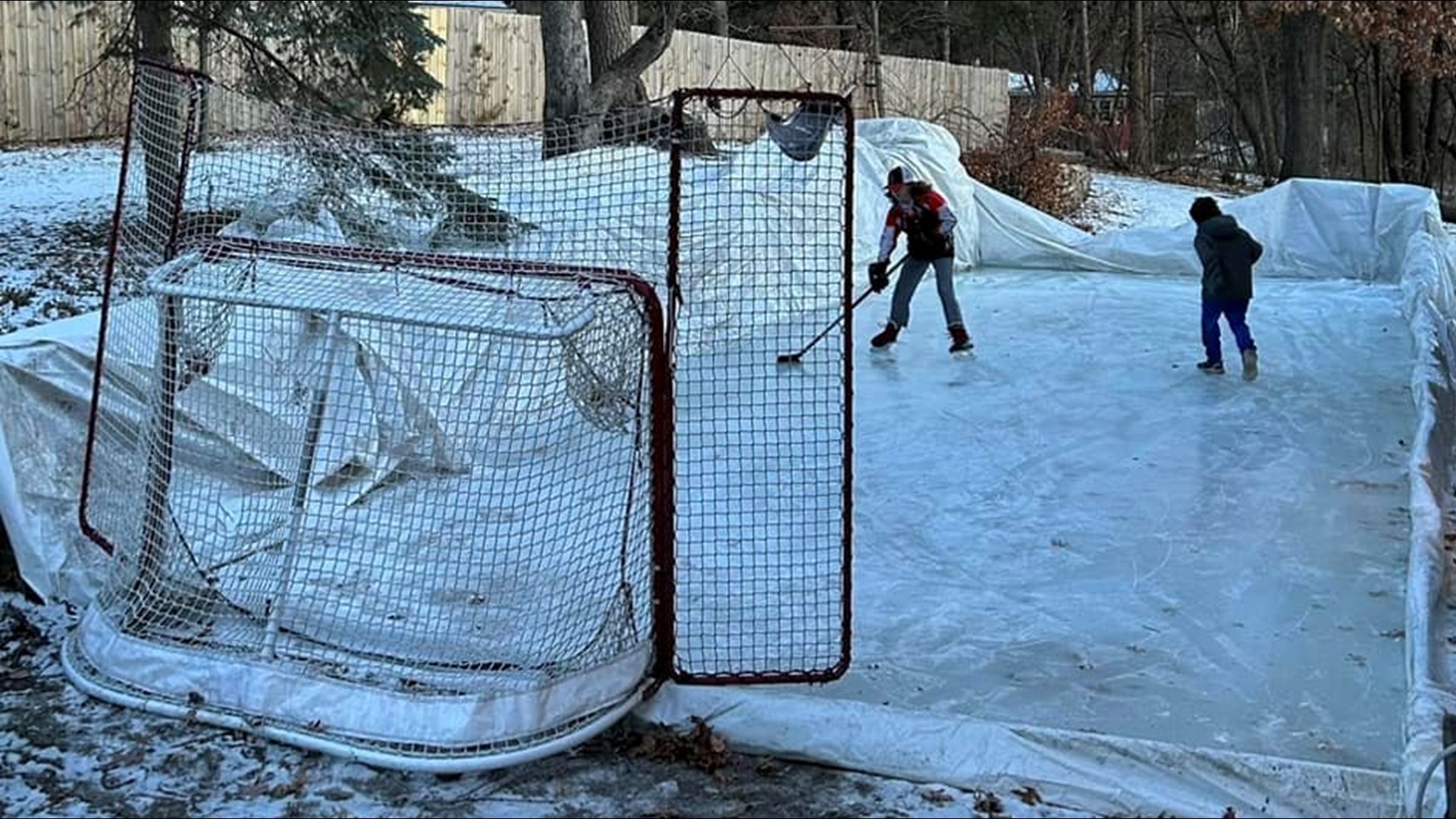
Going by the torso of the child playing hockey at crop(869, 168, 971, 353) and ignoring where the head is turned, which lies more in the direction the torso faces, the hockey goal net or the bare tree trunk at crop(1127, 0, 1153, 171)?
the hockey goal net

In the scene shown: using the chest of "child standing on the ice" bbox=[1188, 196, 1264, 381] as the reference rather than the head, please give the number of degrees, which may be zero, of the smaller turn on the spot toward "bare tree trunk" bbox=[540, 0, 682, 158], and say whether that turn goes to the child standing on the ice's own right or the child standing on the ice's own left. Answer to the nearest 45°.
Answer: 0° — they already face it

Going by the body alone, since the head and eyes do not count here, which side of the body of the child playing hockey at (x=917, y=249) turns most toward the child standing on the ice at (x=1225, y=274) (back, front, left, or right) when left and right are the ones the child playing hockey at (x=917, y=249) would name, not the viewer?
left

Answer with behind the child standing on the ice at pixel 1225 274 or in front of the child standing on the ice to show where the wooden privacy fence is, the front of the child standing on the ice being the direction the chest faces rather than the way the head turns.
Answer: in front

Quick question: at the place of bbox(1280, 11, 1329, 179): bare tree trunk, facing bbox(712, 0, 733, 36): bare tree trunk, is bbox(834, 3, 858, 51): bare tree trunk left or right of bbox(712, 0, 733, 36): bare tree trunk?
right

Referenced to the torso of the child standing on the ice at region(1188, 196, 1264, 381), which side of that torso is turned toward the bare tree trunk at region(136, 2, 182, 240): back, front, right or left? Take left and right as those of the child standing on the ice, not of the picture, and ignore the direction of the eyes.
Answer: left

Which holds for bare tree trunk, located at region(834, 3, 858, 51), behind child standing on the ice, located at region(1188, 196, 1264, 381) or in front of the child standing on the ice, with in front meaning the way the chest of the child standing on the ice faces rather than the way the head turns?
in front

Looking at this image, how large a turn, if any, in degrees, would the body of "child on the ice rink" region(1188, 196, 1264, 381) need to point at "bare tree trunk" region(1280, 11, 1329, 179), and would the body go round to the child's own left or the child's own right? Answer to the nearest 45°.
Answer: approximately 45° to the child's own right

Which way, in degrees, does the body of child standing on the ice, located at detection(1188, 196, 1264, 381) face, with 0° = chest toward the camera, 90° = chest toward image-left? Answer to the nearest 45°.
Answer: approximately 135°
